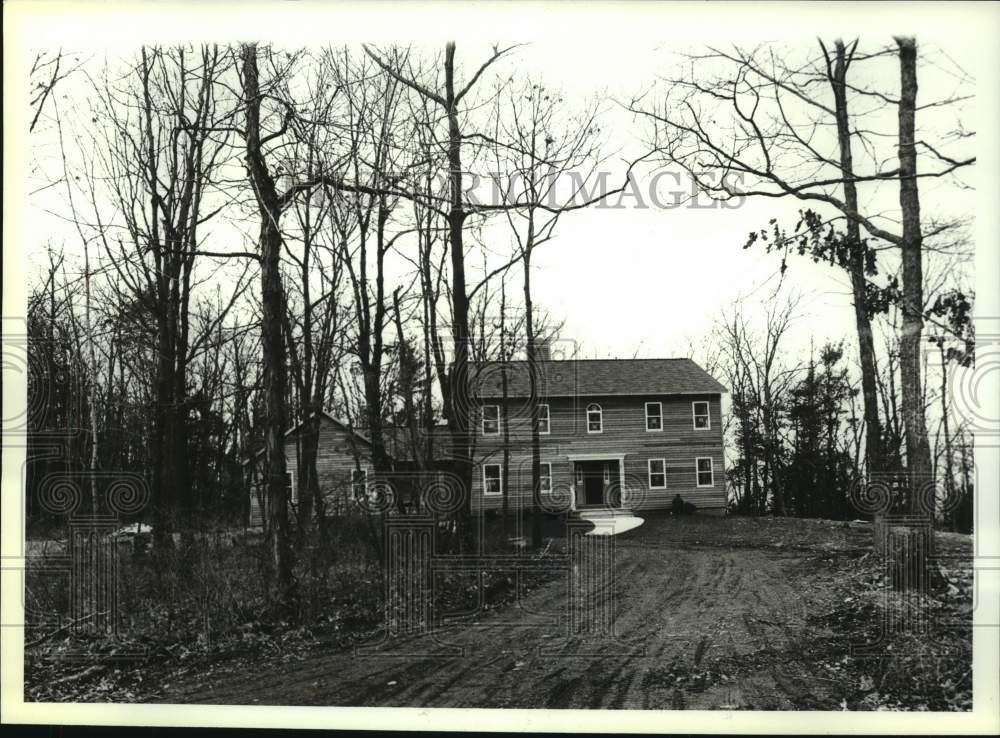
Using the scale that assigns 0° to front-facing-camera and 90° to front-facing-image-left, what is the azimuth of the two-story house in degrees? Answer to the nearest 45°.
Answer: approximately 0°
